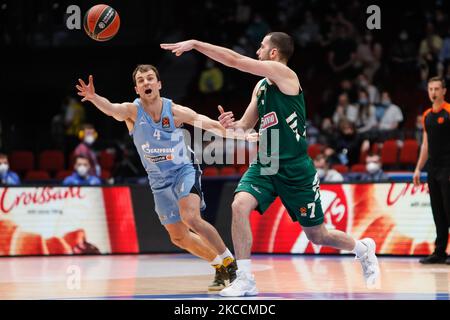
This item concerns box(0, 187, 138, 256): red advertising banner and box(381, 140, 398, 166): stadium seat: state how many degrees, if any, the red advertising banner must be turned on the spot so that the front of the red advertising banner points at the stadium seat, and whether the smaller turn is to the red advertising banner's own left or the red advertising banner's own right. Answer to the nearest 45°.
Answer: approximately 90° to the red advertising banner's own left

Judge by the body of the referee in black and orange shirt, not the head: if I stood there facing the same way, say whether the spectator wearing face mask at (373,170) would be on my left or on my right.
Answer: on my right

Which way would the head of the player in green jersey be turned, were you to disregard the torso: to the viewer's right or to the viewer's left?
to the viewer's left

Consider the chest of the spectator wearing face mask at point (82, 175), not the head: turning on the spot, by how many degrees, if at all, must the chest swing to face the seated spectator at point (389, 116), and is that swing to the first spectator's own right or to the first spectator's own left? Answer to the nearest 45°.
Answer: approximately 90° to the first spectator's own left

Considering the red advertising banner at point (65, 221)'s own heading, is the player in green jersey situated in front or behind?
in front

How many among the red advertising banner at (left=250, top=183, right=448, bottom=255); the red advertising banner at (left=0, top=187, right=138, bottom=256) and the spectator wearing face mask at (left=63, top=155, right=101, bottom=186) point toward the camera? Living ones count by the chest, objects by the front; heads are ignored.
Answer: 3

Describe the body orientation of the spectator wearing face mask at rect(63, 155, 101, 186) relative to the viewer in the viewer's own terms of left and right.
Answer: facing the viewer

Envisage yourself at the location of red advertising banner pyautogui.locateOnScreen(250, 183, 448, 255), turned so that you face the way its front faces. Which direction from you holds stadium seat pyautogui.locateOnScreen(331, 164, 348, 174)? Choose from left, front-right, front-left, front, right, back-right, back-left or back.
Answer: back

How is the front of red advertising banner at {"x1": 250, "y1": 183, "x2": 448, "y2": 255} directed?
toward the camera

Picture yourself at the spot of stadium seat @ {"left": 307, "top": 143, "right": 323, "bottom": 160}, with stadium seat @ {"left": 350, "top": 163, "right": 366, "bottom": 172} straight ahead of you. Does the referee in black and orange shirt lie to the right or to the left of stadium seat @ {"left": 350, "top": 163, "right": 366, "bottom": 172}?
right

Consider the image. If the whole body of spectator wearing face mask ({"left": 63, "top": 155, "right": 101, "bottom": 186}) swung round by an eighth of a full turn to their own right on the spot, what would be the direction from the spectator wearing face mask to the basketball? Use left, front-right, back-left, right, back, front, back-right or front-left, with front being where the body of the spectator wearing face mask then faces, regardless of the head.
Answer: front-left

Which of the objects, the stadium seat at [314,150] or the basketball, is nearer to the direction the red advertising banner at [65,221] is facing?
the basketball

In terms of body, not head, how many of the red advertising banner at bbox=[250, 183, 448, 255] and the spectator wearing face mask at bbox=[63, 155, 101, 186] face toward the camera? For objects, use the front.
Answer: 2
